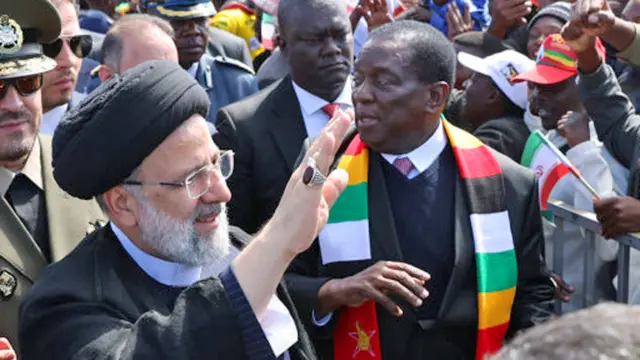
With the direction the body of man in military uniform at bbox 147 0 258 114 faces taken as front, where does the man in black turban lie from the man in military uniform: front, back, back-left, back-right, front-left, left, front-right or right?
front

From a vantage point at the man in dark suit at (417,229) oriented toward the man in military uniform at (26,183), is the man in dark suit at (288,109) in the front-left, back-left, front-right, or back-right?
front-right

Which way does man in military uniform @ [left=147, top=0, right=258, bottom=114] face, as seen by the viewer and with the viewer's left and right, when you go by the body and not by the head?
facing the viewer

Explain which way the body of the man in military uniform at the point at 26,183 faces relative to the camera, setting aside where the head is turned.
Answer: toward the camera

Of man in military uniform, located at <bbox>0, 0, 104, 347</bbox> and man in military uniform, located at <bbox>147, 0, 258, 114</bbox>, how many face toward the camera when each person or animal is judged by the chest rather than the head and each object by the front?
2

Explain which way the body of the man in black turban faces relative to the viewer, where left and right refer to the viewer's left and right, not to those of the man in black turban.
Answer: facing the viewer and to the right of the viewer

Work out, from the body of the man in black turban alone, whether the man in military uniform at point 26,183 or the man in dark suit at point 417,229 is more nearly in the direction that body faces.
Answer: the man in dark suit

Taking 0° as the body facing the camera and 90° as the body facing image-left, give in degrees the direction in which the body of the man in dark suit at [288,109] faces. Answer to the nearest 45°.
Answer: approximately 315°

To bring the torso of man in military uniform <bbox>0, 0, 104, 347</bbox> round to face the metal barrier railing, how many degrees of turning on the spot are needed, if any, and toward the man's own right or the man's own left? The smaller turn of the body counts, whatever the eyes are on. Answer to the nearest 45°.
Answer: approximately 90° to the man's own left

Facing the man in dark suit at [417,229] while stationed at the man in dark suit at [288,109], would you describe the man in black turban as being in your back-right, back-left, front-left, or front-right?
front-right

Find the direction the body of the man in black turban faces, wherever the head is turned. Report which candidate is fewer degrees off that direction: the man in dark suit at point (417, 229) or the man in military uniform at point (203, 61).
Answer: the man in dark suit

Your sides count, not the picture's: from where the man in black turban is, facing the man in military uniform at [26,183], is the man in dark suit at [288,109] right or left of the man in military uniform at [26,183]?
right

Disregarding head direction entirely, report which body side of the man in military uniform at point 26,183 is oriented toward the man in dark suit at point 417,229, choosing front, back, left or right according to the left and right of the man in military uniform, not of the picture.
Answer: left

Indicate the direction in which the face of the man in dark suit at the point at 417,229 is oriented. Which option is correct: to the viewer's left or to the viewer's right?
to the viewer's left
